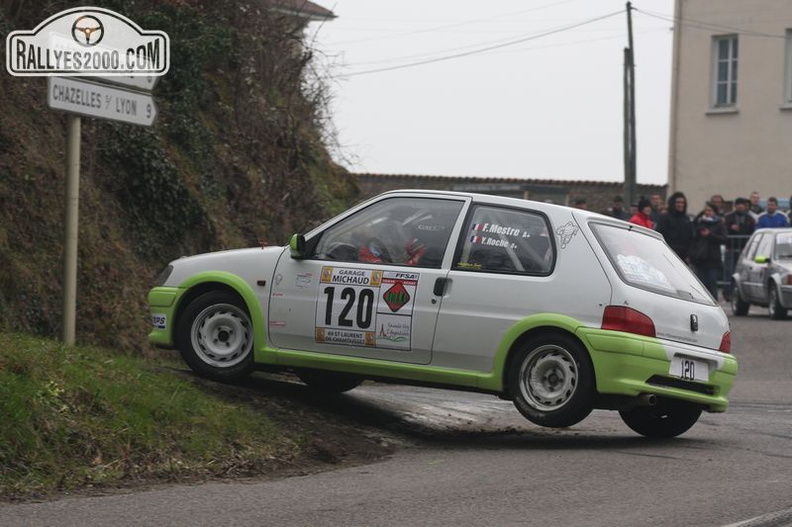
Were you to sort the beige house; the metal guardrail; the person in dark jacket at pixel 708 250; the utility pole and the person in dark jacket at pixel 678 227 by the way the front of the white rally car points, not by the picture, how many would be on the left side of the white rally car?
0

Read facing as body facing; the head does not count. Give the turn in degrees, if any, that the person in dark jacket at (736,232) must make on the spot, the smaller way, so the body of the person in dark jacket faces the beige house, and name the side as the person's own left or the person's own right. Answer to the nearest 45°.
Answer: approximately 180°

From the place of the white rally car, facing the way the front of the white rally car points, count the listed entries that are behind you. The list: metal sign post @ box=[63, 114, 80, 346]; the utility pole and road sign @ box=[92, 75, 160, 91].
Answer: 0

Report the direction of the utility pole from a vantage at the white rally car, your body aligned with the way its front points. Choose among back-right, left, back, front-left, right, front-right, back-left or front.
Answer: front-right

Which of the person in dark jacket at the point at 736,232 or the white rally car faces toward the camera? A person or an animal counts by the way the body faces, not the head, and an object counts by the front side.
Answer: the person in dark jacket

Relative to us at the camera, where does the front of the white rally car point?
facing away from the viewer and to the left of the viewer

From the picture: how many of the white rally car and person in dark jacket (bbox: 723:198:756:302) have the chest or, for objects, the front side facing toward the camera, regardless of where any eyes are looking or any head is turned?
1

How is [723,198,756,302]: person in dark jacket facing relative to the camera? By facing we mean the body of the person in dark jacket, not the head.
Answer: toward the camera
